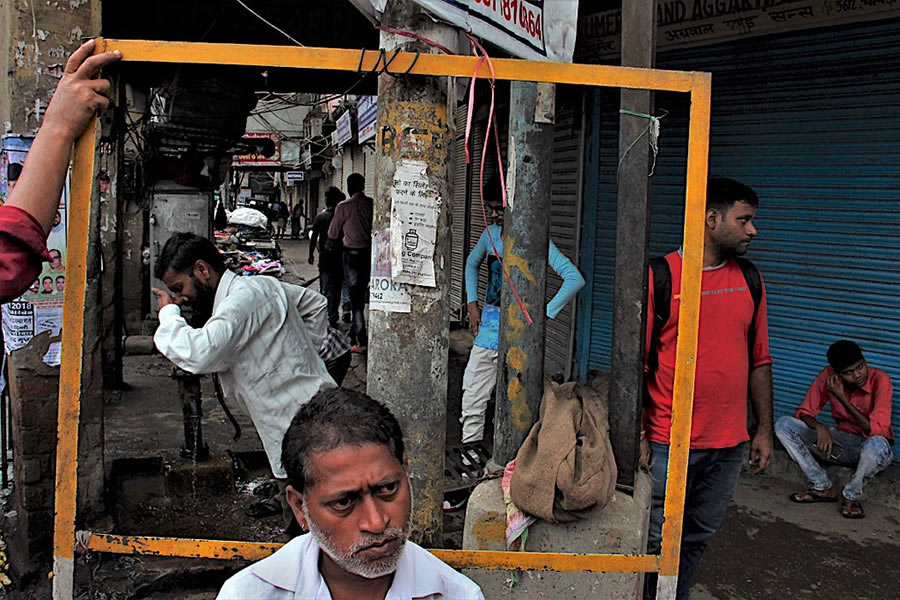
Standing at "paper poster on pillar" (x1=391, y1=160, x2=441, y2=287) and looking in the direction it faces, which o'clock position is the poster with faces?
The poster with faces is roughly at 4 o'clock from the paper poster on pillar.

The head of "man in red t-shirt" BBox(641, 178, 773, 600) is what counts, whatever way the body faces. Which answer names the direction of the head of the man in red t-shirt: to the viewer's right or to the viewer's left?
to the viewer's right

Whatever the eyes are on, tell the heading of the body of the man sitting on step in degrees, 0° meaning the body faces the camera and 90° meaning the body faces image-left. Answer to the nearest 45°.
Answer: approximately 0°

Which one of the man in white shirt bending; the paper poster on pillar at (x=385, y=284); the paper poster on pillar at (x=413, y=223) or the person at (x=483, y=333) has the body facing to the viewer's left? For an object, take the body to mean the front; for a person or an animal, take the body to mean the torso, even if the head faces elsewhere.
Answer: the man in white shirt bending

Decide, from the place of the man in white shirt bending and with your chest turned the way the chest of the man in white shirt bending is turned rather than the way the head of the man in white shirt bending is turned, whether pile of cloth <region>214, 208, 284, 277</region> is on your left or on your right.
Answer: on your right

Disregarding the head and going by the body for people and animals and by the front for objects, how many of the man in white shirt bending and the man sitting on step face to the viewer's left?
1

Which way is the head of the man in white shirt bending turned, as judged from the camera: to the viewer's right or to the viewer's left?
to the viewer's left

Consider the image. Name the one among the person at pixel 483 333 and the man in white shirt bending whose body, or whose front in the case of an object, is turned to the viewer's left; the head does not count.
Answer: the man in white shirt bending

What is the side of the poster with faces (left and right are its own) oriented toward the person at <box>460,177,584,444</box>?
left

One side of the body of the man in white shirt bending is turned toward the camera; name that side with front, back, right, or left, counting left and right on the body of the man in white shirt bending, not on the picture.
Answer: left
